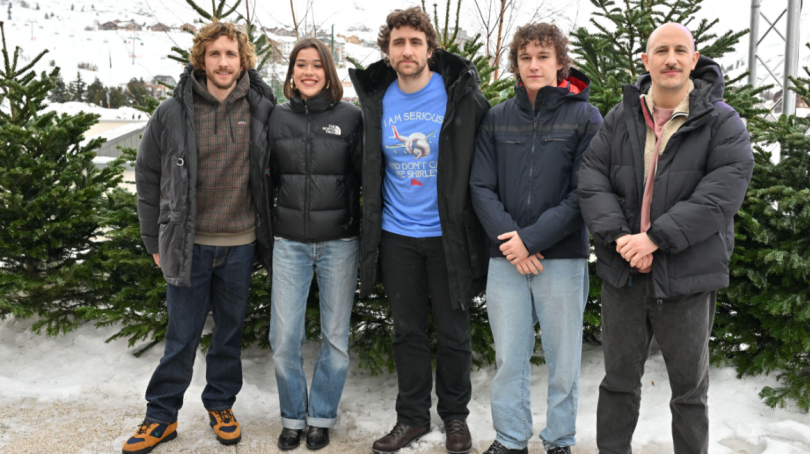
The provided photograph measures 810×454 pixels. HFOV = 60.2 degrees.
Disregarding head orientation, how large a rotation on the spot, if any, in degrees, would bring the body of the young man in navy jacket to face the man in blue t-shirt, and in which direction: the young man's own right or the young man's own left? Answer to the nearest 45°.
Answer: approximately 90° to the young man's own right

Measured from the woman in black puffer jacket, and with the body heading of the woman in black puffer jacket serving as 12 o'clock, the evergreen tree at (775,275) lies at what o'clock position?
The evergreen tree is roughly at 9 o'clock from the woman in black puffer jacket.

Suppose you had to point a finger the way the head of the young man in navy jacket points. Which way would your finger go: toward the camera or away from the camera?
toward the camera

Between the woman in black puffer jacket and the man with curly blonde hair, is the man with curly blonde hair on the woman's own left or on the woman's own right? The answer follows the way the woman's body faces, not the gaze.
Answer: on the woman's own right

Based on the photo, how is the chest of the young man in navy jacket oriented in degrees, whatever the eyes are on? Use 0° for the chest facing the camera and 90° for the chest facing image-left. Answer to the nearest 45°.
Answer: approximately 0°

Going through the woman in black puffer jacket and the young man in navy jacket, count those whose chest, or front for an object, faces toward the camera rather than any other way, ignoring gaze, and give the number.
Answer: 2

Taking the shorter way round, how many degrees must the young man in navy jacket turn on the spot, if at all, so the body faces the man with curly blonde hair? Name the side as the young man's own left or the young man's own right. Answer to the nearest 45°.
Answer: approximately 90° to the young man's own right

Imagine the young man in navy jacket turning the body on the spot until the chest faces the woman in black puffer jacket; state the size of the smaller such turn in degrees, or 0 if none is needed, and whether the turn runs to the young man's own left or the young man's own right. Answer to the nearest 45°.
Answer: approximately 90° to the young man's own right

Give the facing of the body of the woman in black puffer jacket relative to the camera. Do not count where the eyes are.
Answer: toward the camera

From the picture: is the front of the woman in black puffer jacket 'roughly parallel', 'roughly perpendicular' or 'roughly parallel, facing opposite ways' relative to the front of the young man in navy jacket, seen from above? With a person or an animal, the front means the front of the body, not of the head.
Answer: roughly parallel
